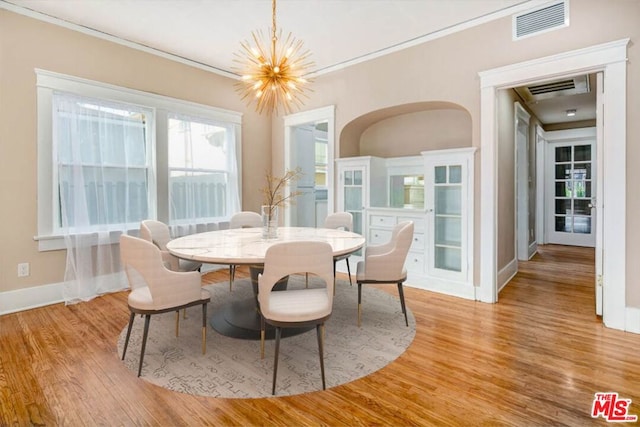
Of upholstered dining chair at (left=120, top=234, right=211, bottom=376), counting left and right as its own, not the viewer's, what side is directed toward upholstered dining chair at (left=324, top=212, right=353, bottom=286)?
front

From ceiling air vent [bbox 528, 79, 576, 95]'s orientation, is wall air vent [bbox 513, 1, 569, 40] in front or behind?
in front

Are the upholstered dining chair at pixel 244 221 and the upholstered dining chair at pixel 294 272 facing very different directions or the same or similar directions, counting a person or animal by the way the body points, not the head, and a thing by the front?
very different directions

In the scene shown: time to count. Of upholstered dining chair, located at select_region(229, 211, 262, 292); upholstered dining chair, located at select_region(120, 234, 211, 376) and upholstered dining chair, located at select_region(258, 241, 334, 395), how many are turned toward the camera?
1

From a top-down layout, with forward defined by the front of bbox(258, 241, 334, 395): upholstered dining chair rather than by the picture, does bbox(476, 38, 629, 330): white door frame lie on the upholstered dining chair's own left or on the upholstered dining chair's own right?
on the upholstered dining chair's own right

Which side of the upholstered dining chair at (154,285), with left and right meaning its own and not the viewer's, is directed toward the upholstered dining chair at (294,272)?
right

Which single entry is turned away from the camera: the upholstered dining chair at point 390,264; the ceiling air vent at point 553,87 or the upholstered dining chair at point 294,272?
the upholstered dining chair at point 294,272

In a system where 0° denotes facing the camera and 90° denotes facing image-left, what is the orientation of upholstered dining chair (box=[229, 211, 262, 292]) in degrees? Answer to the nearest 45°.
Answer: approximately 0°

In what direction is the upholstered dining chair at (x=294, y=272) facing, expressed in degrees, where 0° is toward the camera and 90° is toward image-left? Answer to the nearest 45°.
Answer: approximately 180°

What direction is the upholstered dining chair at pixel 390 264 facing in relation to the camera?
to the viewer's left

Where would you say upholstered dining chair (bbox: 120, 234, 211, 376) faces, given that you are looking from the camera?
facing away from the viewer and to the right of the viewer

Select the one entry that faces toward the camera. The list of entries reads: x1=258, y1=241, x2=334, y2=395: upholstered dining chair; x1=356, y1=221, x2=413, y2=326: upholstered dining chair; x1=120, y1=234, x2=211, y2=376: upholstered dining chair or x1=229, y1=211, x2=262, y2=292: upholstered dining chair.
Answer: x1=229, y1=211, x2=262, y2=292: upholstered dining chair

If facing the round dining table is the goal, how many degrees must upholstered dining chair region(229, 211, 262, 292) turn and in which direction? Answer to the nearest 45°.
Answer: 0° — it already faces it
